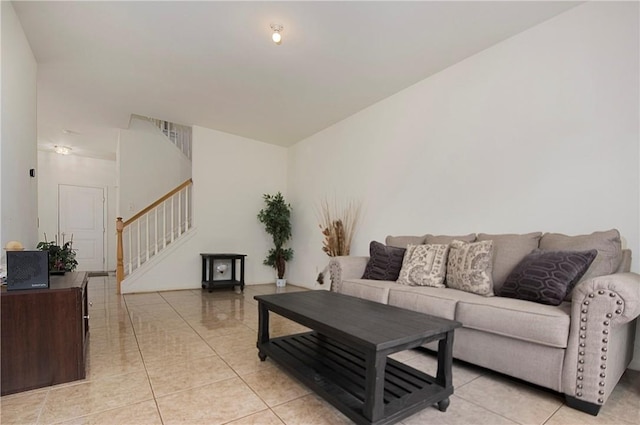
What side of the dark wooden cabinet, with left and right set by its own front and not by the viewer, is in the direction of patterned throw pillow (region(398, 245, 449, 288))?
front

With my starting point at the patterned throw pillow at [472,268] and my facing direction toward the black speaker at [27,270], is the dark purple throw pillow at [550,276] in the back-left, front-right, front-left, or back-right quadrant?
back-left

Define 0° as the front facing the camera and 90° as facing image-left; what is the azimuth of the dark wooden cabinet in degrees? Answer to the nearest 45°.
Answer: approximately 270°

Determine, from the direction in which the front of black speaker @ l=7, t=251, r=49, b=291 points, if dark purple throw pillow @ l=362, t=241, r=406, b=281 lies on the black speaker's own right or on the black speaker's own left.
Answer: on the black speaker's own left

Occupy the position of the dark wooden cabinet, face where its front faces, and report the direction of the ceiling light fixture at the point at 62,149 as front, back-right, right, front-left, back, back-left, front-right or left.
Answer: left

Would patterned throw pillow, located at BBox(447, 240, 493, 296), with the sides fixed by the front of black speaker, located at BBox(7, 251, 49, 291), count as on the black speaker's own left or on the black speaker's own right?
on the black speaker's own left

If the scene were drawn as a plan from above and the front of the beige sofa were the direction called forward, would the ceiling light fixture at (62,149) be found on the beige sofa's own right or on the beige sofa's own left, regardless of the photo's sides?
on the beige sofa's own right

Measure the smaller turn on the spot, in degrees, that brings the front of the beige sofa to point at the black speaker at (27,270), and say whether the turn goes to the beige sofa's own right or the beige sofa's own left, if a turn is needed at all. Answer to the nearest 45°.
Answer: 0° — it already faces it

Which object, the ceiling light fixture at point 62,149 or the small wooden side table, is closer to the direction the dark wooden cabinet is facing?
the small wooden side table
